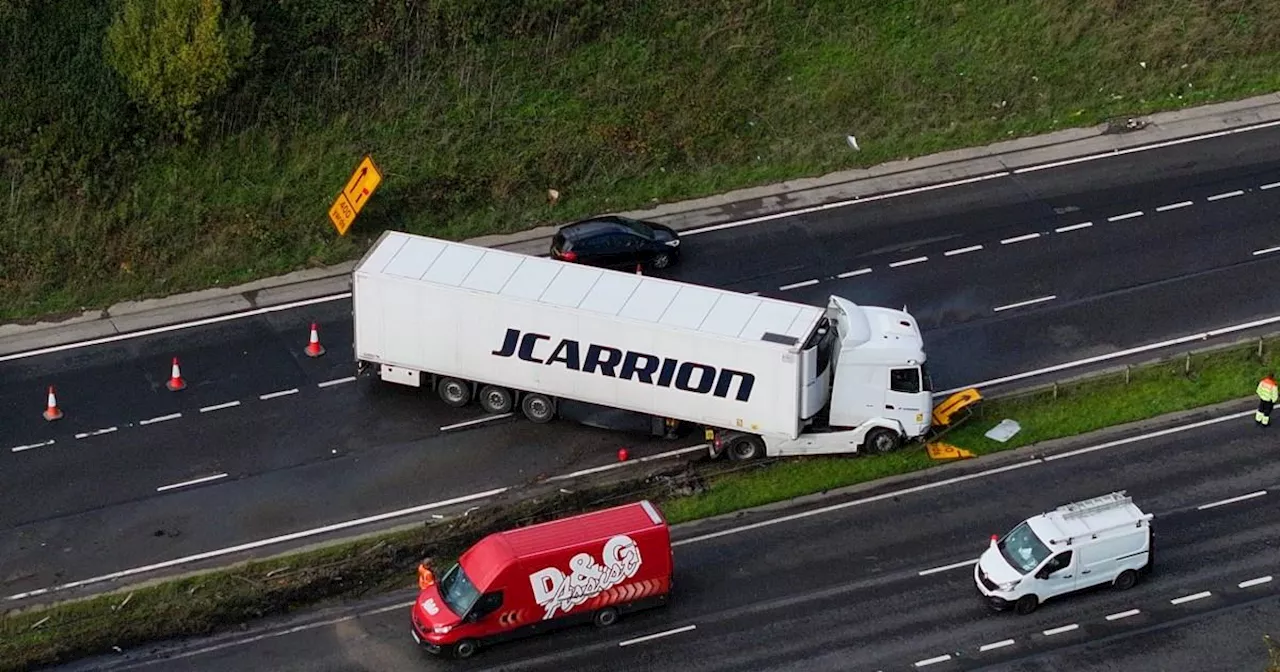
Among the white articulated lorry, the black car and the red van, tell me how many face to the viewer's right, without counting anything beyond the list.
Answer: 2

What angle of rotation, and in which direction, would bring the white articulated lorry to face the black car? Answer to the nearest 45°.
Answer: approximately 90° to its left

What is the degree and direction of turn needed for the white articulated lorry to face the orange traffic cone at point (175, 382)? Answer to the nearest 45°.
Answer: approximately 180°

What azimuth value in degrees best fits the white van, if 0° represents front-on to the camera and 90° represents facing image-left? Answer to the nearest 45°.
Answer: approximately 45°

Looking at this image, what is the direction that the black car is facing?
to the viewer's right

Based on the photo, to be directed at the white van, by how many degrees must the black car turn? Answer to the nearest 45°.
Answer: approximately 45° to its right

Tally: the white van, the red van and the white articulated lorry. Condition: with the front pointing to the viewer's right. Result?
1

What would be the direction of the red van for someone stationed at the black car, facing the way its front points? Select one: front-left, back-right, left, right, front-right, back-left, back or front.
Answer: right

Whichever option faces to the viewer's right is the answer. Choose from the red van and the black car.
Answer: the black car

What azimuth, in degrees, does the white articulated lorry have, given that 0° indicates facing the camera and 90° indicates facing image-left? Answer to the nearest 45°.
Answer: approximately 270°

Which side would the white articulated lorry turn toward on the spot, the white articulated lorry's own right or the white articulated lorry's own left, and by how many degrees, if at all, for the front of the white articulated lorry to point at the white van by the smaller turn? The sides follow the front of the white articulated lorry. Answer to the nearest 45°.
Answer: approximately 45° to the white articulated lorry's own right

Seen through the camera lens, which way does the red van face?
facing the viewer and to the left of the viewer

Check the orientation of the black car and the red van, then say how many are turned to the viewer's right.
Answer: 1

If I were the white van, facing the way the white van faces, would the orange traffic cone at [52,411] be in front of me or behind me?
in front

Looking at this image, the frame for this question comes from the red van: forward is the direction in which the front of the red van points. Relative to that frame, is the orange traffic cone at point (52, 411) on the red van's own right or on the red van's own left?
on the red van's own right
